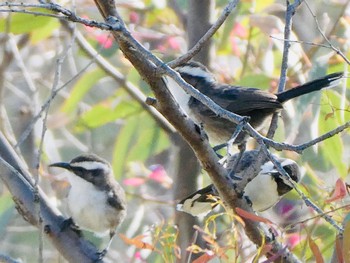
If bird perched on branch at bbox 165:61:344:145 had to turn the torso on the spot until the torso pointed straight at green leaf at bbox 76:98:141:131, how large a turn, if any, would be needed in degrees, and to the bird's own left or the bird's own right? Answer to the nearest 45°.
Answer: approximately 45° to the bird's own right

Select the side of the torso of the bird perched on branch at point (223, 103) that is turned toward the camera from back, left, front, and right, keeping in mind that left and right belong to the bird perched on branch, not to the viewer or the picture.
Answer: left
